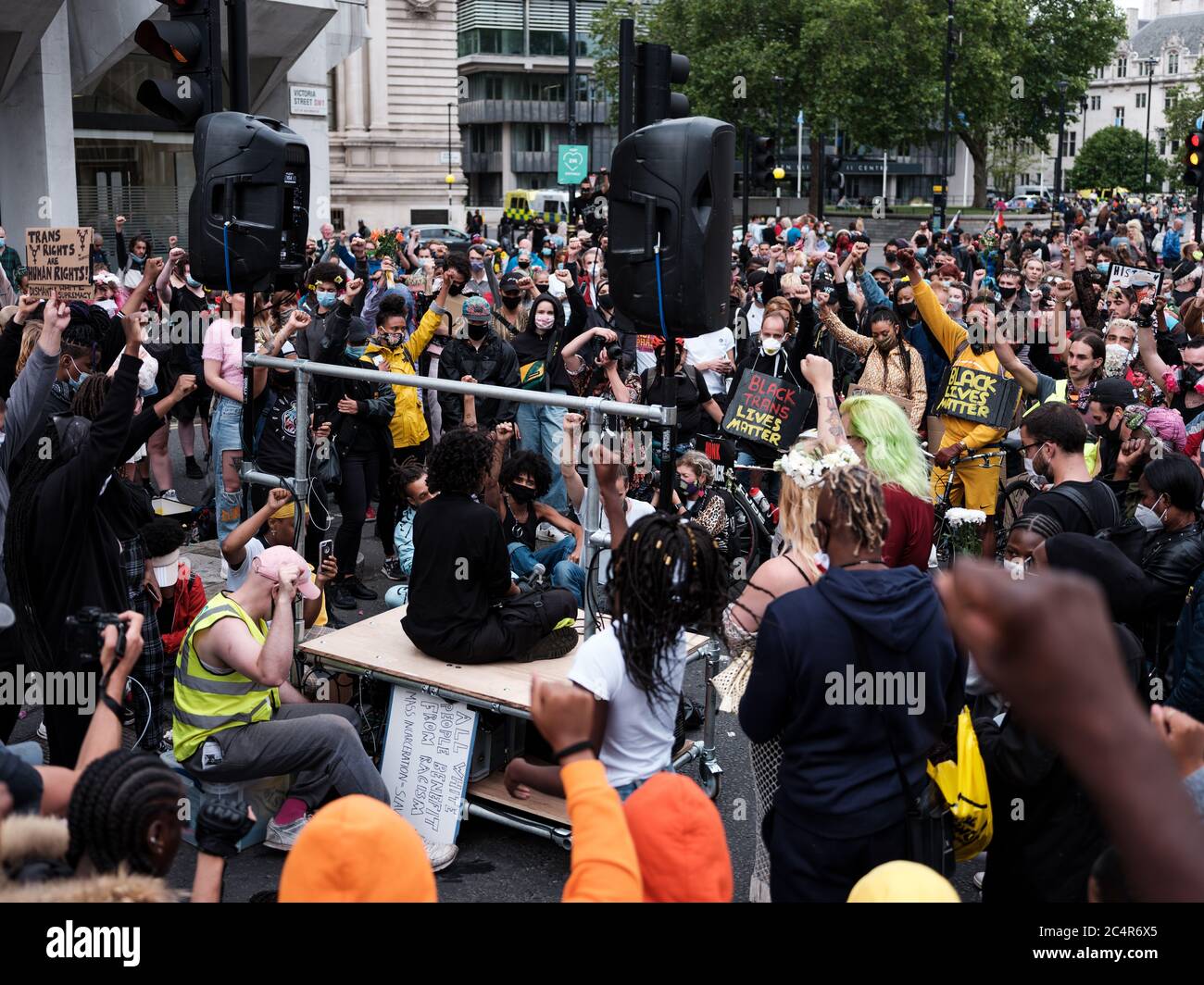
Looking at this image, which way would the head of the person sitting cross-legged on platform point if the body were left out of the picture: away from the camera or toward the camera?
away from the camera

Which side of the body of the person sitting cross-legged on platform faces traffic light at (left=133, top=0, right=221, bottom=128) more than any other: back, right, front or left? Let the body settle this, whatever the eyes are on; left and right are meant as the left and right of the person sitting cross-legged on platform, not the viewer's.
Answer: left

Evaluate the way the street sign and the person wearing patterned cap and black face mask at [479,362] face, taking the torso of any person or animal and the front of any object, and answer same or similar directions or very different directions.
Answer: same or similar directions

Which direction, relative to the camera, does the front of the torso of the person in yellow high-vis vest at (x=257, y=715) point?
to the viewer's right

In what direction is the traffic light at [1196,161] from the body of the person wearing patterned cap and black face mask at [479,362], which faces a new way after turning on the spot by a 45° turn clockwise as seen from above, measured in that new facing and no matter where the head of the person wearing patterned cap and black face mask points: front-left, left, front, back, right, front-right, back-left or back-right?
back

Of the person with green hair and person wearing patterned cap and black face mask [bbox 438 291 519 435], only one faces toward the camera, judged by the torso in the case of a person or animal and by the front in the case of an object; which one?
the person wearing patterned cap and black face mask

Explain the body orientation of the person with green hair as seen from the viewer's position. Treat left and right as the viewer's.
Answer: facing to the left of the viewer

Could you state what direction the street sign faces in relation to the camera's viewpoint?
facing the viewer

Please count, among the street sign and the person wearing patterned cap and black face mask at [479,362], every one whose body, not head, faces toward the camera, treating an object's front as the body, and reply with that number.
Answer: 2

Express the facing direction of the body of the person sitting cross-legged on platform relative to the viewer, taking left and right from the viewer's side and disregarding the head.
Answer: facing away from the viewer and to the right of the viewer

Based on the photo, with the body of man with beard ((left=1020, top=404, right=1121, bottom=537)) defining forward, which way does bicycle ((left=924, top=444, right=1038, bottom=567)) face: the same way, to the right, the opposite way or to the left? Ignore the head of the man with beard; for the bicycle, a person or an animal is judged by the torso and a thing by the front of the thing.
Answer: to the left

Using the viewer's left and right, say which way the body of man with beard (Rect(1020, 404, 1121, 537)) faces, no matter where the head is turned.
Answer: facing away from the viewer and to the left of the viewer

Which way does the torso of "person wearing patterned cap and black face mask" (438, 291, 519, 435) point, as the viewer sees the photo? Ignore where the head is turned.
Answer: toward the camera

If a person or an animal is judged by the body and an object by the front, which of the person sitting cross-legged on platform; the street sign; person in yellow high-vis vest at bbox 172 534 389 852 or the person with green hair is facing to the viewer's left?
the person with green hair
